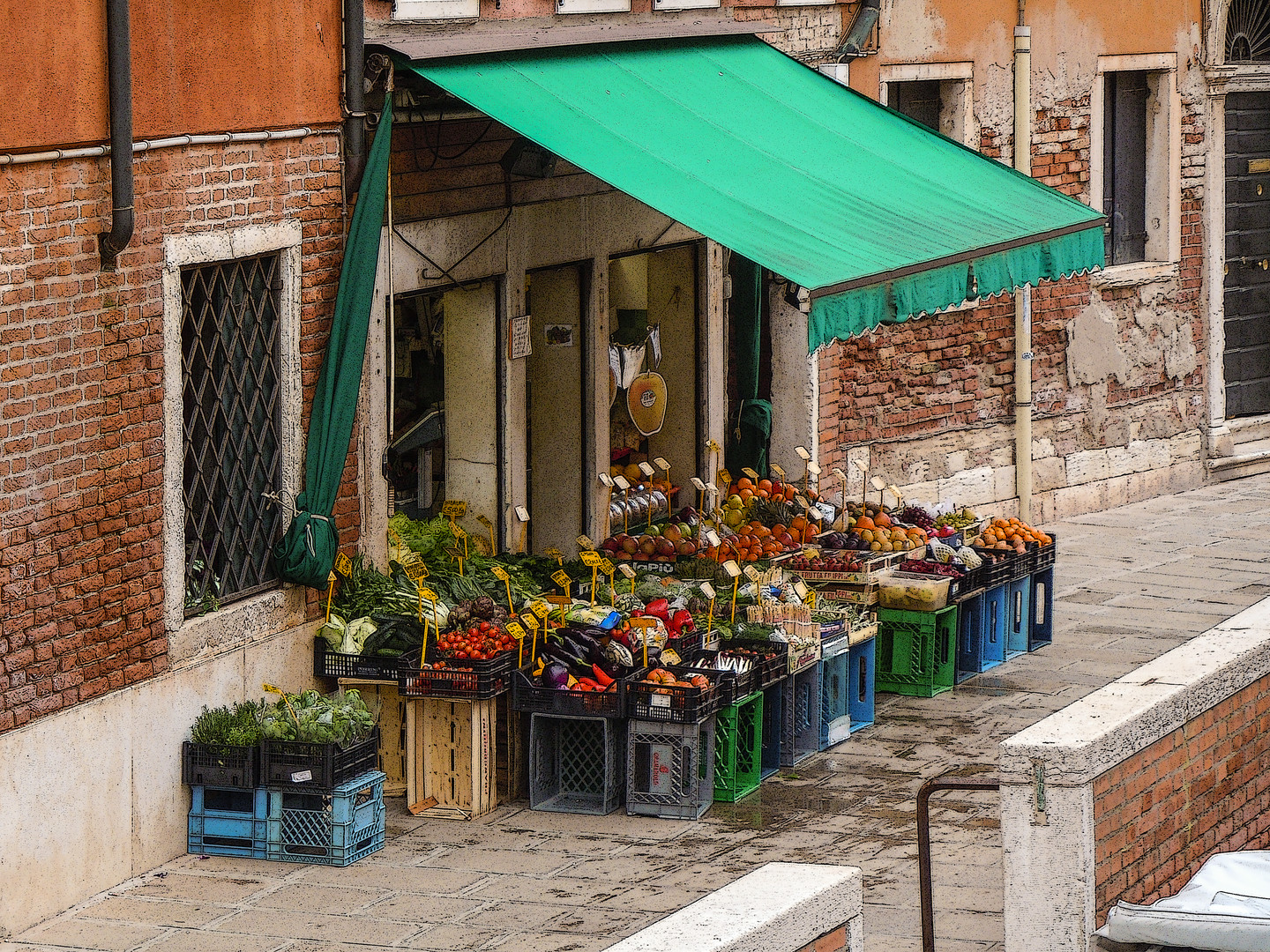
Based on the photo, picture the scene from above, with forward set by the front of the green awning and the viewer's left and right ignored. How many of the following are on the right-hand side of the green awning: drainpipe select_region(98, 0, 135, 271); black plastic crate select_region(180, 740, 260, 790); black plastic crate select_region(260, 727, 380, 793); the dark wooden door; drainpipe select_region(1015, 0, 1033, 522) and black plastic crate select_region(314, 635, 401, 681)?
4

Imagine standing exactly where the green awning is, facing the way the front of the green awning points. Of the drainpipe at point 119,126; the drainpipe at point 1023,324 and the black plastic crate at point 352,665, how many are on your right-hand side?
2

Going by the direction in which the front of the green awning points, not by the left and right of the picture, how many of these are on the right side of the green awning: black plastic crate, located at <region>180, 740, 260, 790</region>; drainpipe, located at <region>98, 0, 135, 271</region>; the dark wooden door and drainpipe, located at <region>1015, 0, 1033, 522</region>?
2

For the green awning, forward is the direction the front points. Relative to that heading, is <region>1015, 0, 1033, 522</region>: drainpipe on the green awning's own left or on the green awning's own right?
on the green awning's own left

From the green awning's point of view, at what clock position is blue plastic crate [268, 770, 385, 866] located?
The blue plastic crate is roughly at 3 o'clock from the green awning.

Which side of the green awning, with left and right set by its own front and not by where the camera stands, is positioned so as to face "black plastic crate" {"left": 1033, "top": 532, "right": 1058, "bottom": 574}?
left

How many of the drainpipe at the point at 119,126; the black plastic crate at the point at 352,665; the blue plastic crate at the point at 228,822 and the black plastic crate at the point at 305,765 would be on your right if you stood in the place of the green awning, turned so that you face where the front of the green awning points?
4

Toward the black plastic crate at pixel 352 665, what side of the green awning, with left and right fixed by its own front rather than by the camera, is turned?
right

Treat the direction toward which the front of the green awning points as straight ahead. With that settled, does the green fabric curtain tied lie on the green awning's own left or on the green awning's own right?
on the green awning's own right

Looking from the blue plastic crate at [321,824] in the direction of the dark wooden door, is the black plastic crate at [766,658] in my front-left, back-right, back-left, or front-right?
front-right

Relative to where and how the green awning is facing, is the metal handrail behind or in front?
in front

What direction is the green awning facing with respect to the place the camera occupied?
facing the viewer and to the right of the viewer
